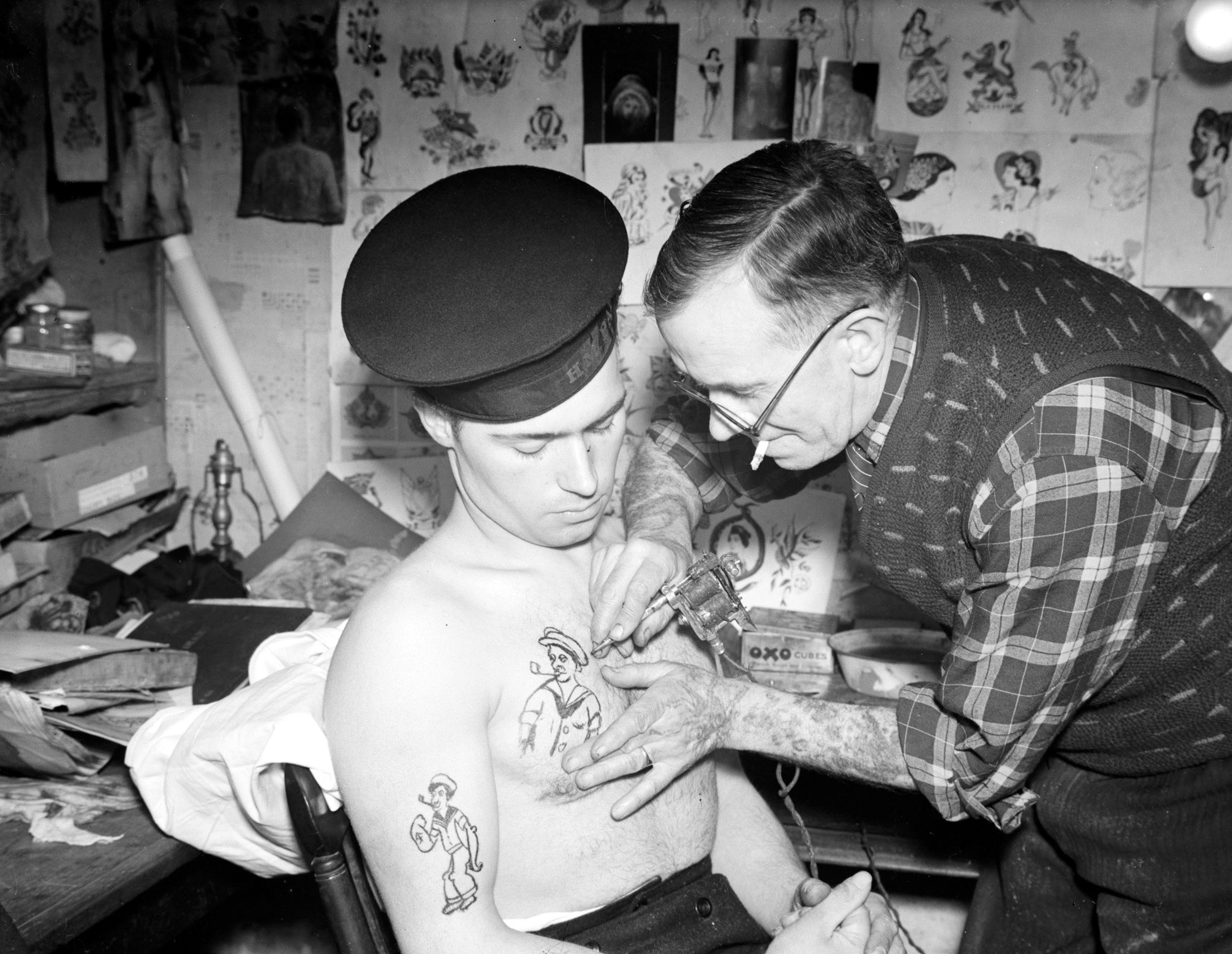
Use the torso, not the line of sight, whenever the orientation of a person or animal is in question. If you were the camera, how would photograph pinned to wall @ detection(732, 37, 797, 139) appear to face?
facing the viewer

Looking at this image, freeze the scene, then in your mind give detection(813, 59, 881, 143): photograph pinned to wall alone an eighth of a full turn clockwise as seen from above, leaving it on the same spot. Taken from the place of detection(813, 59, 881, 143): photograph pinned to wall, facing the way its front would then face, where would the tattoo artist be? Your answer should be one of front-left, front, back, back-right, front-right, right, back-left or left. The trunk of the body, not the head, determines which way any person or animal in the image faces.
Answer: front-left

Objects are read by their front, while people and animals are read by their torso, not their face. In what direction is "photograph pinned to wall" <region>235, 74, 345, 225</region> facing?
toward the camera

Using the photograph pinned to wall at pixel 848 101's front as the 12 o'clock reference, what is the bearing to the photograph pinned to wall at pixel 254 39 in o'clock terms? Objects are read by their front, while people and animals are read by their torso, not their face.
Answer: the photograph pinned to wall at pixel 254 39 is roughly at 3 o'clock from the photograph pinned to wall at pixel 848 101.

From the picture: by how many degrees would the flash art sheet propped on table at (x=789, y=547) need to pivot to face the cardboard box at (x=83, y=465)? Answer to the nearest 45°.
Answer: approximately 90° to its right

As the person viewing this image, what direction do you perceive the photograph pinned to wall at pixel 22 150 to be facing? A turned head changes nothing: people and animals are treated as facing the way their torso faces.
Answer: facing the viewer and to the right of the viewer

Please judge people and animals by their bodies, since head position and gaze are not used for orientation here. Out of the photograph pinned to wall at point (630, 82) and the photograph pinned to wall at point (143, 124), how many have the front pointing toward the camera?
2

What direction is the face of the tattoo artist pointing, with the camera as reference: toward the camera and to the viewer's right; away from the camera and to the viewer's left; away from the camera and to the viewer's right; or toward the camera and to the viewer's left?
toward the camera and to the viewer's left

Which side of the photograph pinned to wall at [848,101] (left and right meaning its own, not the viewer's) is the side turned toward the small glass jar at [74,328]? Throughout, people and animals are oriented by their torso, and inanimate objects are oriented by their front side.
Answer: right

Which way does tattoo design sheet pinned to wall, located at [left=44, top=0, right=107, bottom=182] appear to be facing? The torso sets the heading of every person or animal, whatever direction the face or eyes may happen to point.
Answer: toward the camera

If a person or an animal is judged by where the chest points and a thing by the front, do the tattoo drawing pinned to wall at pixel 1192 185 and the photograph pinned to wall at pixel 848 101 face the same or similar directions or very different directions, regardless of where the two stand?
same or similar directions

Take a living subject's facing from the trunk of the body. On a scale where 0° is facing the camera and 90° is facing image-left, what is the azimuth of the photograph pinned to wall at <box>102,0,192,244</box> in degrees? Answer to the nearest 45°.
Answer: approximately 0°
